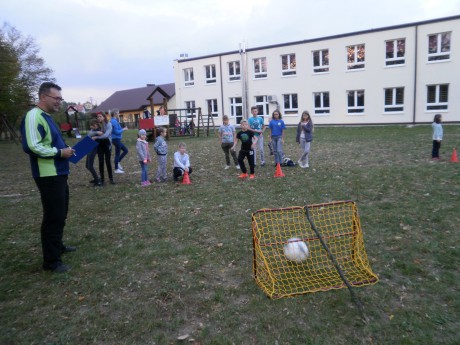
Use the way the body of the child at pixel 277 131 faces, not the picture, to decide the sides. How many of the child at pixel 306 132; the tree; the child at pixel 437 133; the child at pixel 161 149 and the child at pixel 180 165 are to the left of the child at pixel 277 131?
2

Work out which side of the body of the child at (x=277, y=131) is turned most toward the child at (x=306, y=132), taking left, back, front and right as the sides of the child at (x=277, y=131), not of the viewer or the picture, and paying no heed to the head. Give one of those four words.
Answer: left

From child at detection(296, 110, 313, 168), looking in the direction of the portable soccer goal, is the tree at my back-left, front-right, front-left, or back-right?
back-right

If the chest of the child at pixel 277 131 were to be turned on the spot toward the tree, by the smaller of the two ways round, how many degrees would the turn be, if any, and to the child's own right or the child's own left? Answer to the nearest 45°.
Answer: approximately 135° to the child's own right

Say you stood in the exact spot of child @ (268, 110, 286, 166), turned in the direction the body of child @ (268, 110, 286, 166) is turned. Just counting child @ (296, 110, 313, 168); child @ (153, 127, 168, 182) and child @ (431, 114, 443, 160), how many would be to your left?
2

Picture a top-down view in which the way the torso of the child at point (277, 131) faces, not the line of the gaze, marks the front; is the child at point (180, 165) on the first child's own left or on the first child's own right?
on the first child's own right

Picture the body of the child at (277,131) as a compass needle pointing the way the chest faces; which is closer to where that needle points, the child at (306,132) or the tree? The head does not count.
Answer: the child

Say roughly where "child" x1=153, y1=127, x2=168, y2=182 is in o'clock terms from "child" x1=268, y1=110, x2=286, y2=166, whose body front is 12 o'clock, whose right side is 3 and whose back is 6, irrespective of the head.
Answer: "child" x1=153, y1=127, x2=168, y2=182 is roughly at 2 o'clock from "child" x1=268, y1=110, x2=286, y2=166.

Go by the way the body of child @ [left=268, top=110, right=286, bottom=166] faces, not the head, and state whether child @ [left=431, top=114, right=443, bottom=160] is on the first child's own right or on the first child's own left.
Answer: on the first child's own left

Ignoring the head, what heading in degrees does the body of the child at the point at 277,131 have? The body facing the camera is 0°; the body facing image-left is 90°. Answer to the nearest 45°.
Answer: approximately 0°
